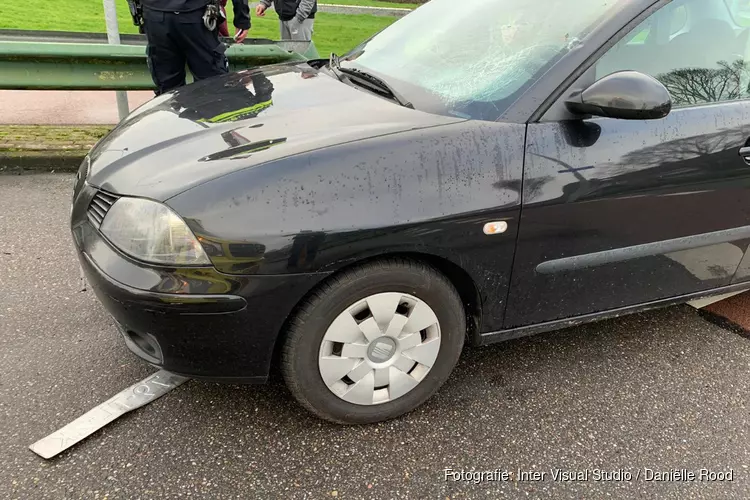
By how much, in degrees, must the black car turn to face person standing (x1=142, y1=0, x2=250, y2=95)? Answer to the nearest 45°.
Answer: approximately 90° to its right

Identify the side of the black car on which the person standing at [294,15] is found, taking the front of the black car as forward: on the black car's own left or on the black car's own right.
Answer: on the black car's own right

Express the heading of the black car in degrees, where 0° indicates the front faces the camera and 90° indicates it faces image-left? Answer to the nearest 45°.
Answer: approximately 45°

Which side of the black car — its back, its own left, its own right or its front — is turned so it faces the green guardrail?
right
